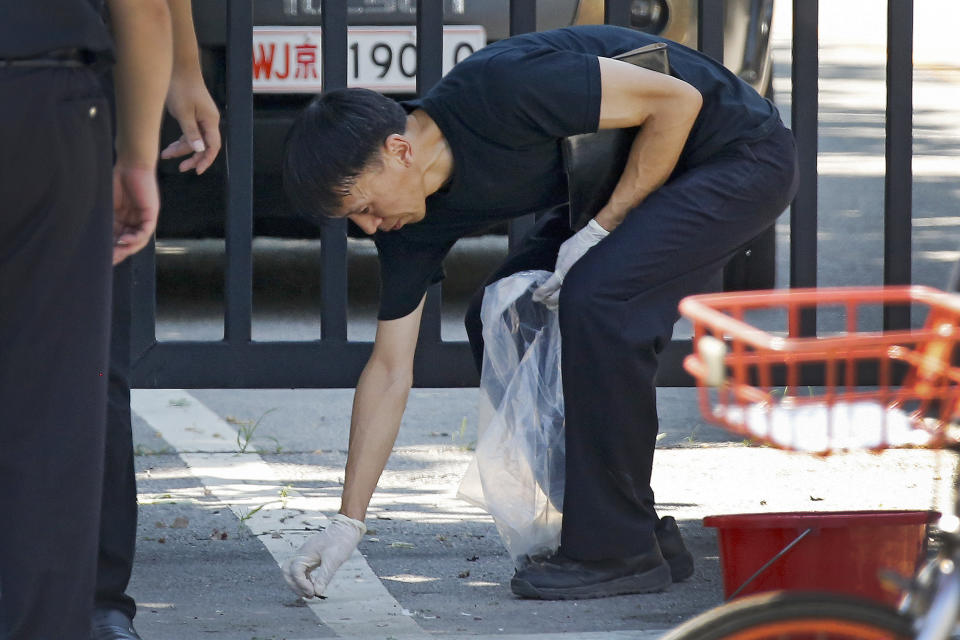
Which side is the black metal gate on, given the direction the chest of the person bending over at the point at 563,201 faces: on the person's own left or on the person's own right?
on the person's own right

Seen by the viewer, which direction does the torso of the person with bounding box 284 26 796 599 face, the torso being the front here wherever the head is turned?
to the viewer's left

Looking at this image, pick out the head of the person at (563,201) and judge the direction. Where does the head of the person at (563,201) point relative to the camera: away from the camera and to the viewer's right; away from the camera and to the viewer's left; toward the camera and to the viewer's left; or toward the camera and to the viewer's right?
toward the camera and to the viewer's left

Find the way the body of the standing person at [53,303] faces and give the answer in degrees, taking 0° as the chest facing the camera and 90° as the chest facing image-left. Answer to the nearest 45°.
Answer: approximately 180°
